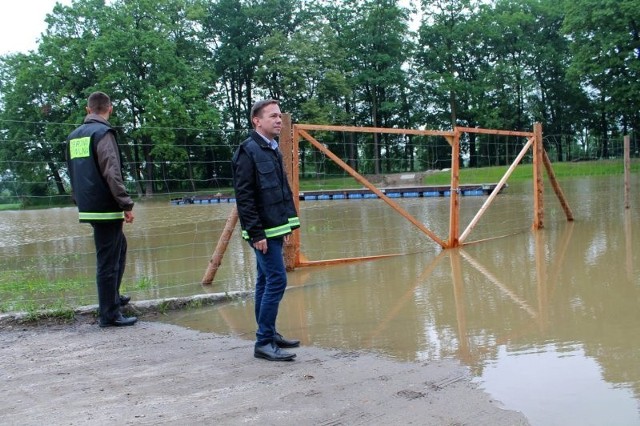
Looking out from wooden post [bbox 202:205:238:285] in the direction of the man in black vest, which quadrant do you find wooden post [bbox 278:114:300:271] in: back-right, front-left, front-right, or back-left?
back-left

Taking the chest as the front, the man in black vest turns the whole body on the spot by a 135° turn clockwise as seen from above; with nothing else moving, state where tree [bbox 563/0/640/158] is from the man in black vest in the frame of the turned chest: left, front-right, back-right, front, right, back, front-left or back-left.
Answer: back-left

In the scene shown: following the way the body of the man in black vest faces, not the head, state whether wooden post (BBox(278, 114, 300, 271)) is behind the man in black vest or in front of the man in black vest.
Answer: in front

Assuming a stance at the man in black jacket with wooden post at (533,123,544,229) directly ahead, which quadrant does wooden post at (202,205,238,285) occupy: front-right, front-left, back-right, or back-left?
front-left

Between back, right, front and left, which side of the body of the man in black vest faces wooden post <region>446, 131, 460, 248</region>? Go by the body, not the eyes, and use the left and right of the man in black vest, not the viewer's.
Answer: front

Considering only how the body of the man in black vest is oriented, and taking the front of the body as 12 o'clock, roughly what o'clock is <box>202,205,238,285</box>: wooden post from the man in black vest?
The wooden post is roughly at 12 o'clock from the man in black vest.

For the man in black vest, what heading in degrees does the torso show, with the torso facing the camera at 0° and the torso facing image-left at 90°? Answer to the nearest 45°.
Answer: approximately 225°

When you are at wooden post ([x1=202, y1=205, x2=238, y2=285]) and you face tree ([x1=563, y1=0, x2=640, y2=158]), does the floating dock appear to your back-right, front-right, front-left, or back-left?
front-left

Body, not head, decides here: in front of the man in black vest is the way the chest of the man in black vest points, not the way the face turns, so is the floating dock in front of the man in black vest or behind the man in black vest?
in front

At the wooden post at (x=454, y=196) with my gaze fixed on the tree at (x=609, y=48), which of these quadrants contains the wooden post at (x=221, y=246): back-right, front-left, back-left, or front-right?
back-left

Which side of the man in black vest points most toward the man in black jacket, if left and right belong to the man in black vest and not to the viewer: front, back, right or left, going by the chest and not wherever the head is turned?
right
